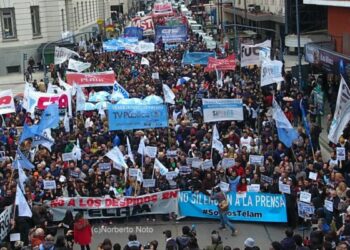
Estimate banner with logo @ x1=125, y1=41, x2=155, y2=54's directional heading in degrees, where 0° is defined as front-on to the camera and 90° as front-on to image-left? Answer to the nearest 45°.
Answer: approximately 0°

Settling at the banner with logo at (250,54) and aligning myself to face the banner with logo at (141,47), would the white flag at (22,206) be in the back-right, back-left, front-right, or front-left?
back-left

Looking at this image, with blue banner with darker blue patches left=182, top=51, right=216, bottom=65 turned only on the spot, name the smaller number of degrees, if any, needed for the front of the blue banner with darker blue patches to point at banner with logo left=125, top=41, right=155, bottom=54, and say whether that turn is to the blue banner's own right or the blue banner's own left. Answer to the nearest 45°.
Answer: approximately 135° to the blue banner's own right

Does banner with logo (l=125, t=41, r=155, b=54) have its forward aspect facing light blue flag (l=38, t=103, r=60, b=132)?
yes

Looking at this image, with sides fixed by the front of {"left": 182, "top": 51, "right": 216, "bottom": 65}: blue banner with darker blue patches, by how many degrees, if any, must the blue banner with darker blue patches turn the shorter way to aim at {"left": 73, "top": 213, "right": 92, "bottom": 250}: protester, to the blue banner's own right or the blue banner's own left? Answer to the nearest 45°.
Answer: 0° — it already faces them

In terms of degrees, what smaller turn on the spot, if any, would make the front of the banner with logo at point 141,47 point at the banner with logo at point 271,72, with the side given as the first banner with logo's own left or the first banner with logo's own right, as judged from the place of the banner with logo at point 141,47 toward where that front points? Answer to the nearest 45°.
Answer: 0° — it already faces it

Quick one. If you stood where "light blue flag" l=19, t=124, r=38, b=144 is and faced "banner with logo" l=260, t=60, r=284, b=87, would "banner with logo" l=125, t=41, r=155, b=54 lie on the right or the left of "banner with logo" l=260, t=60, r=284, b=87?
left

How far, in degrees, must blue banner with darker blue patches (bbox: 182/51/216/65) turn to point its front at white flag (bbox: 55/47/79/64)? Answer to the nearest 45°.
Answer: approximately 90° to its right

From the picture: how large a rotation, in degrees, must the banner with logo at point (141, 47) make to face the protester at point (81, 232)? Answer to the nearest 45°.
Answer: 0° — it already faces them

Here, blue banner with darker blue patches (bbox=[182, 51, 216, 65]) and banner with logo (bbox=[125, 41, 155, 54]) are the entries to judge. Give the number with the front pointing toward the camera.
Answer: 2

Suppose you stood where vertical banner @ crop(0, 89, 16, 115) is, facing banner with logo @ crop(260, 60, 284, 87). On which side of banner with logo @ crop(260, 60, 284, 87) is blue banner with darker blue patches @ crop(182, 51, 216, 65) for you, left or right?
left
